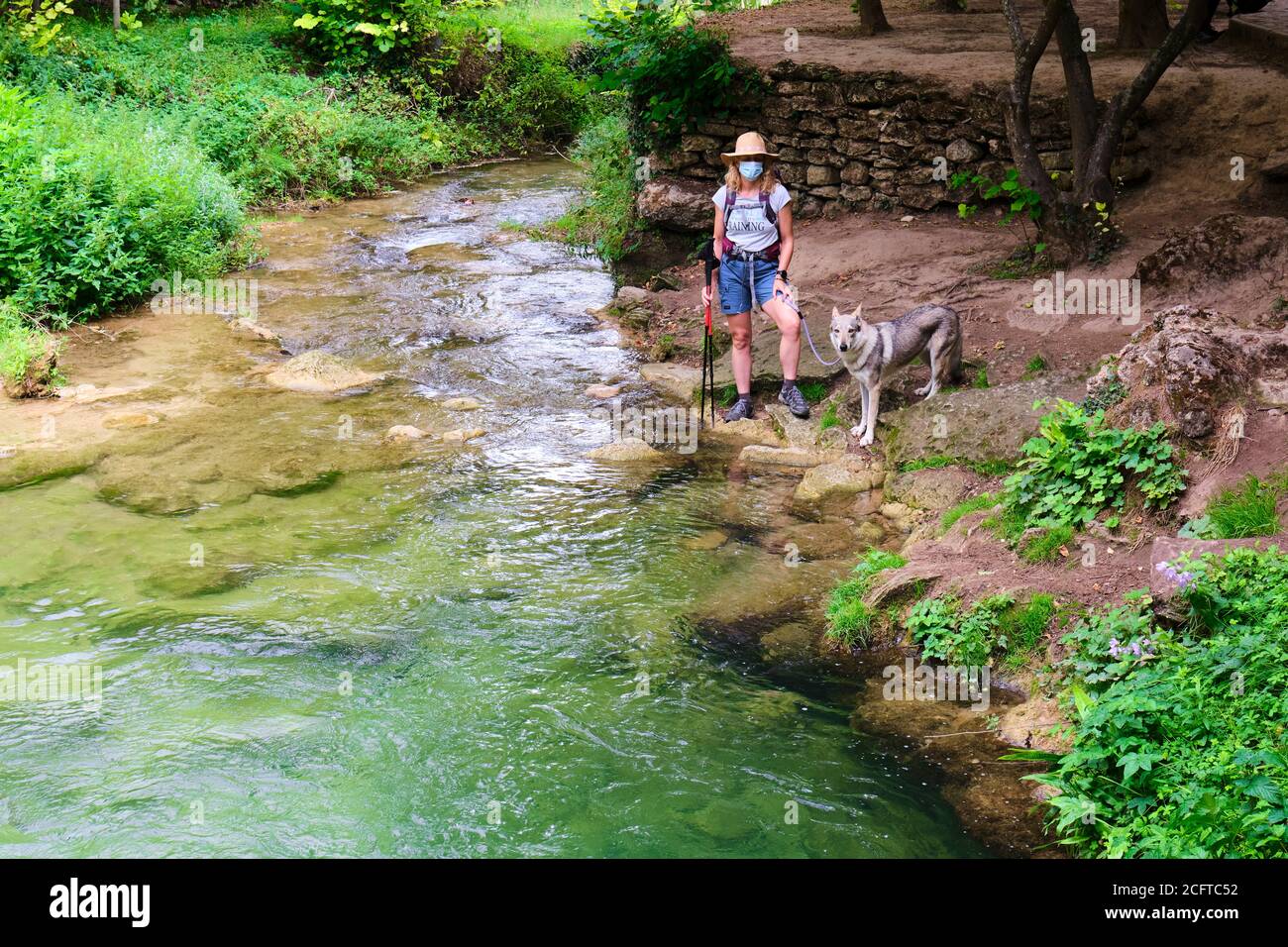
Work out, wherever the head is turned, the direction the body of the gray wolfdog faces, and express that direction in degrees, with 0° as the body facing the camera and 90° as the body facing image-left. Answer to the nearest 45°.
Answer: approximately 45°

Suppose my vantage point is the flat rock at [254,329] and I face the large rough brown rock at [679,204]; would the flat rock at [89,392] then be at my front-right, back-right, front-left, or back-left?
back-right

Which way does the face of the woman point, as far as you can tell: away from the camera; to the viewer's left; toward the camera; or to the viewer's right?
toward the camera

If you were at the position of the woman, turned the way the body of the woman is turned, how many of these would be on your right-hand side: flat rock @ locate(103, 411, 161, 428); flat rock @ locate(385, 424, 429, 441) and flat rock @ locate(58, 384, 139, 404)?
3

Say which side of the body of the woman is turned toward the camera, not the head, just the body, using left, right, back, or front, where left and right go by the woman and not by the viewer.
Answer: front

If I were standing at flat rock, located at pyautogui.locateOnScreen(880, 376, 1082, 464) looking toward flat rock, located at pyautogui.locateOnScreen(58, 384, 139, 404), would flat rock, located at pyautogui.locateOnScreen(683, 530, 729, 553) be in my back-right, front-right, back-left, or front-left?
front-left

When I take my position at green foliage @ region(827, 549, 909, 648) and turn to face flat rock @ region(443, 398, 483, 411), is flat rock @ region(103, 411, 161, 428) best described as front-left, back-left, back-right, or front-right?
front-left

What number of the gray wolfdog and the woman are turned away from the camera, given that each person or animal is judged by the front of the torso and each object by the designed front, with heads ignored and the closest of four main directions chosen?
0

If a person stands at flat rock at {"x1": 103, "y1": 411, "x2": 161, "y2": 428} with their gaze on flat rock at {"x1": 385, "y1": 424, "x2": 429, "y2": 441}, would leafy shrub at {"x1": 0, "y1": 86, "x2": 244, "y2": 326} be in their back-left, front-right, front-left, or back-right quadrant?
back-left

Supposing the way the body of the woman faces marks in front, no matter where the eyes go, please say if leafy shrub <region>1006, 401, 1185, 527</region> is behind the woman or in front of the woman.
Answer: in front

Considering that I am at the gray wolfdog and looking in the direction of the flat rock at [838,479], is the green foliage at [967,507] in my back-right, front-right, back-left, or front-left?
front-left

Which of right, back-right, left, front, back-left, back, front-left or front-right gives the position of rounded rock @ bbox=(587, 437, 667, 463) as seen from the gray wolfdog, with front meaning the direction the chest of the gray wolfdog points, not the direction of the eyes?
front-right
